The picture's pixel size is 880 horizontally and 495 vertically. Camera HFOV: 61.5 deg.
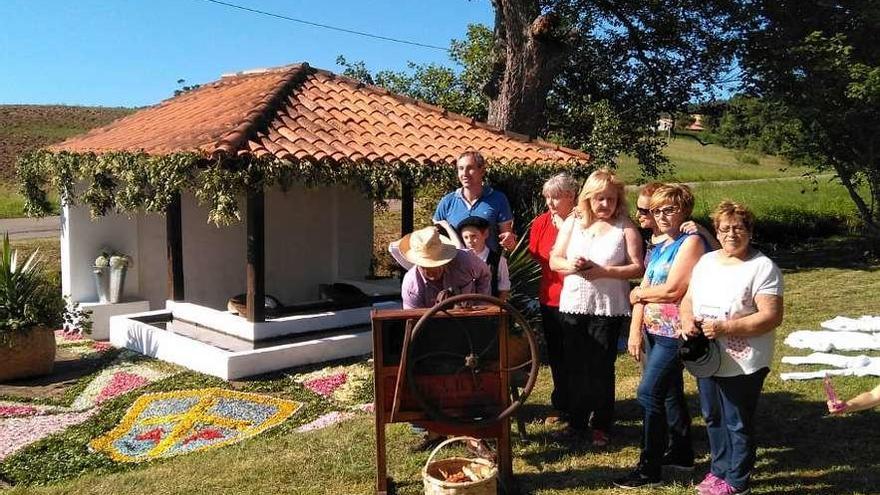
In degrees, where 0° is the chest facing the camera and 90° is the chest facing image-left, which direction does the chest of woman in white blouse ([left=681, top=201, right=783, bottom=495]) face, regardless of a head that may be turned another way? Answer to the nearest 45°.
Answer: approximately 45°

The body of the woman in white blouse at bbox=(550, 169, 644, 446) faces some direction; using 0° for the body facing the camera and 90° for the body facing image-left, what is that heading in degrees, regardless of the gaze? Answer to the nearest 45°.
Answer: approximately 0°

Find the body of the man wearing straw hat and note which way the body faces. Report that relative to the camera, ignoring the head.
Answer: toward the camera

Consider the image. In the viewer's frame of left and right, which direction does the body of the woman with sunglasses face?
facing the viewer and to the left of the viewer

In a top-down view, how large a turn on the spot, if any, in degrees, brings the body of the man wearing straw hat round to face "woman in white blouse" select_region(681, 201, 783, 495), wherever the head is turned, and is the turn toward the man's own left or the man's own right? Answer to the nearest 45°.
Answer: approximately 45° to the man's own left

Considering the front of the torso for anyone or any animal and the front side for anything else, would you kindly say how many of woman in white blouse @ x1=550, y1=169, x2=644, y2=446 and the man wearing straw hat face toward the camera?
2

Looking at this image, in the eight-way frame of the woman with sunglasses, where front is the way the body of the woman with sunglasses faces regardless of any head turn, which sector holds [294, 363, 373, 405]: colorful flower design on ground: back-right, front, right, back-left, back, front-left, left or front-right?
right

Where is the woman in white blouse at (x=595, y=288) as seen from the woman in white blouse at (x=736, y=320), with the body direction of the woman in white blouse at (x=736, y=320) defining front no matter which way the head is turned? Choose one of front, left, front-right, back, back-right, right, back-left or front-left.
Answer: right
